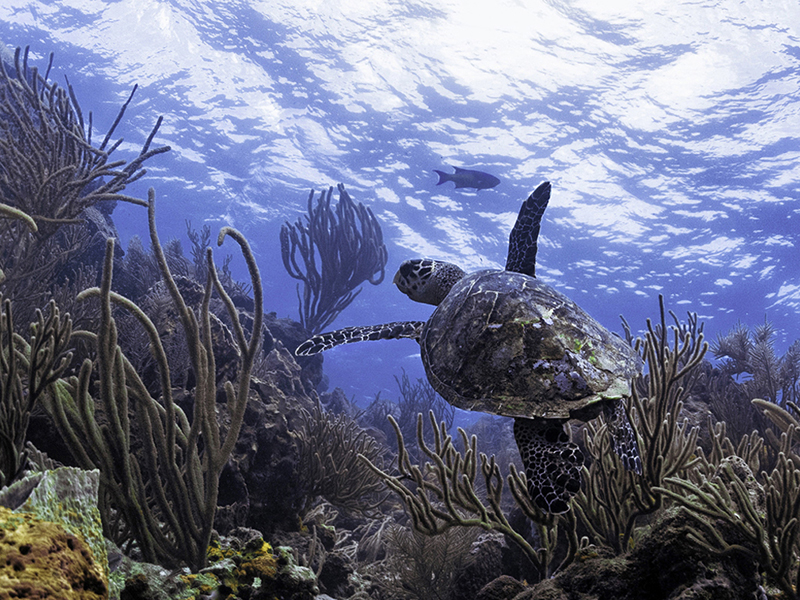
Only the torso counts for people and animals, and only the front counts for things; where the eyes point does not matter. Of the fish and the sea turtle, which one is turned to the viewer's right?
the fish

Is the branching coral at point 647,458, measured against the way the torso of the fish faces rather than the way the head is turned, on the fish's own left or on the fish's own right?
on the fish's own right

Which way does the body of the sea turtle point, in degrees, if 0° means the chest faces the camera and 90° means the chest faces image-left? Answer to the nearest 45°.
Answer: approximately 135°

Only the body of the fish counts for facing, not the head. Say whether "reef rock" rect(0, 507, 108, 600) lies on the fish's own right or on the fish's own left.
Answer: on the fish's own right

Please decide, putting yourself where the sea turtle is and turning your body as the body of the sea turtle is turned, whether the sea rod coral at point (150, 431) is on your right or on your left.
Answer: on your left

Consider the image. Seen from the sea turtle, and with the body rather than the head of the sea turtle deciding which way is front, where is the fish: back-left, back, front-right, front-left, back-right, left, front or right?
front-right

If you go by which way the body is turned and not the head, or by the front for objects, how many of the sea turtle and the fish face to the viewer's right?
1

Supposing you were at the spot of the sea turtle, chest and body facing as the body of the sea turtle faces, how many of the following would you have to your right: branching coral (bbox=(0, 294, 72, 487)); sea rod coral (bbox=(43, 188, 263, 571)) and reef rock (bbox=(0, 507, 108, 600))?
0

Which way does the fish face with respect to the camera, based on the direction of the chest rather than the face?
to the viewer's right

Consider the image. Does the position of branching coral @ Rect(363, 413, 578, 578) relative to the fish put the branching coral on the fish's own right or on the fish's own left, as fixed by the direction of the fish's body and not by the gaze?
on the fish's own right
